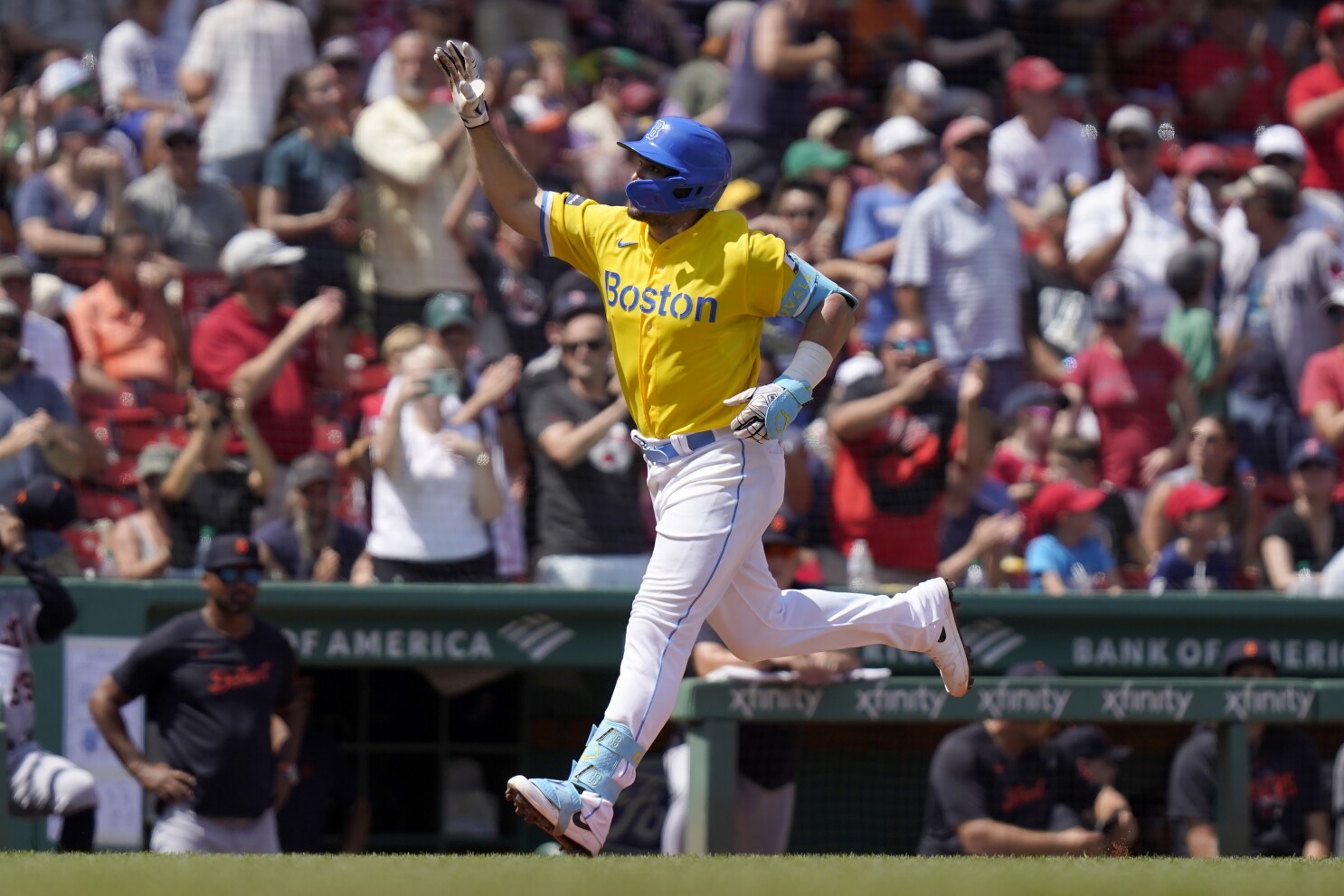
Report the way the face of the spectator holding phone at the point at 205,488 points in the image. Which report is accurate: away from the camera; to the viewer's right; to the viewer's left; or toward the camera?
toward the camera

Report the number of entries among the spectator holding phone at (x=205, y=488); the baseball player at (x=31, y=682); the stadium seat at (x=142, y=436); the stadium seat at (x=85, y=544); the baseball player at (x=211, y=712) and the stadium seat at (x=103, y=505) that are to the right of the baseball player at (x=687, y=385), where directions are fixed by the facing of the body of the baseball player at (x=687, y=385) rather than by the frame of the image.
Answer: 6

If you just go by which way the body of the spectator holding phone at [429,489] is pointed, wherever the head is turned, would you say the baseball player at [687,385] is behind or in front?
in front

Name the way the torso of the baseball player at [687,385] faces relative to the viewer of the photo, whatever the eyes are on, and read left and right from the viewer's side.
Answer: facing the viewer and to the left of the viewer

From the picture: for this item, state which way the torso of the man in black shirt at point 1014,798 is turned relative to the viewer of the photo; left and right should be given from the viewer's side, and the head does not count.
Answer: facing the viewer and to the right of the viewer

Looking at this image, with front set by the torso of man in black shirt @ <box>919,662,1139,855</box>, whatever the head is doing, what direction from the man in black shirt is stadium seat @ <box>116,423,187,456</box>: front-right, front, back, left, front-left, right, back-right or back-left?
back-right

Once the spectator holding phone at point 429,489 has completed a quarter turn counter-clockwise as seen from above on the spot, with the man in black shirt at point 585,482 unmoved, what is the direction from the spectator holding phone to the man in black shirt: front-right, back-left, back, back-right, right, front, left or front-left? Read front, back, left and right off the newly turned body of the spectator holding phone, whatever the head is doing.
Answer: front

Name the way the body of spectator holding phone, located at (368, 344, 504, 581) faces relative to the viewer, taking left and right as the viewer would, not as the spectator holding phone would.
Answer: facing the viewer

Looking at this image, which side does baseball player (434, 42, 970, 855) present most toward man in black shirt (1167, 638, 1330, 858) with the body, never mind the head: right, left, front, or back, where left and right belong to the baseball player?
back

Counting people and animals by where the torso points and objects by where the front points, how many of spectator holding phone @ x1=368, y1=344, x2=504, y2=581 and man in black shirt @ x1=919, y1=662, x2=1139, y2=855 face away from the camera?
0

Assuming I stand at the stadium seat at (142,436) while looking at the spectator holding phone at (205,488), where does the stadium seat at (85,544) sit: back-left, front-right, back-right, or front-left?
front-right

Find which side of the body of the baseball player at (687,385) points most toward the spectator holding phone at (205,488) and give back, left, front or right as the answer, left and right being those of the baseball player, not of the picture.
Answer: right

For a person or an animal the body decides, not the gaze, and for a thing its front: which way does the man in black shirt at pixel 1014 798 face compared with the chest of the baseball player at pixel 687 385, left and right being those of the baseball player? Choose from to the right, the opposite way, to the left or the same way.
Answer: to the left

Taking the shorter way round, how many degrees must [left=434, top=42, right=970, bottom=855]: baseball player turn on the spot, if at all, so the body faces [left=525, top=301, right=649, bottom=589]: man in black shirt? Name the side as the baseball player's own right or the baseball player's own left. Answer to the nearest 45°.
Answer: approximately 135° to the baseball player's own right

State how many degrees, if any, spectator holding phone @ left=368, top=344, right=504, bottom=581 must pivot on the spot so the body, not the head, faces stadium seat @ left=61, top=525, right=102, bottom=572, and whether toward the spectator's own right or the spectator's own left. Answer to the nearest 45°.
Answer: approximately 90° to the spectator's own right

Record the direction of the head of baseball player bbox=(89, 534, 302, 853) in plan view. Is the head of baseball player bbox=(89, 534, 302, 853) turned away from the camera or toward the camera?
toward the camera
